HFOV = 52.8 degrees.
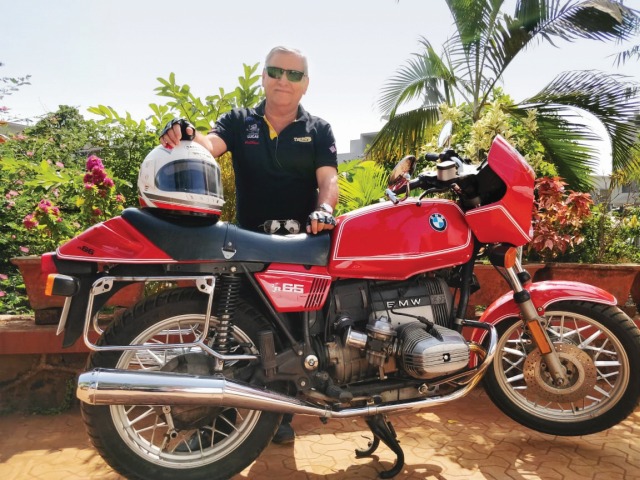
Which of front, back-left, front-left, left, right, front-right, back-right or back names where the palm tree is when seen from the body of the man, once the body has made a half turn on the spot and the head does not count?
front-right

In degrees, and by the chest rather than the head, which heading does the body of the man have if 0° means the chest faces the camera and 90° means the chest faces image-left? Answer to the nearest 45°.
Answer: approximately 0°

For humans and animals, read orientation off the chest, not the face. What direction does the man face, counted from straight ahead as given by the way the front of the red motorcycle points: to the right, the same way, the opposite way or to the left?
to the right

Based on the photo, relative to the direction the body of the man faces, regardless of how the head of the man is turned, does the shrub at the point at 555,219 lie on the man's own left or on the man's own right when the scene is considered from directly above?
on the man's own left

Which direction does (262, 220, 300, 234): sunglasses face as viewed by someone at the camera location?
facing the viewer

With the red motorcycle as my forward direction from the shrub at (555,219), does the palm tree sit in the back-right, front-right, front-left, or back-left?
back-right

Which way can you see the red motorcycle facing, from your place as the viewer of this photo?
facing to the right of the viewer

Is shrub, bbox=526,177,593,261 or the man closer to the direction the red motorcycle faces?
the shrub

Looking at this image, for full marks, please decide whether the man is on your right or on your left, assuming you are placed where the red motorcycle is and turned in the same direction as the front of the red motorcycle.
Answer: on your left

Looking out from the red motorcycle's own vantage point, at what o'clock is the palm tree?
The palm tree is roughly at 10 o'clock from the red motorcycle.

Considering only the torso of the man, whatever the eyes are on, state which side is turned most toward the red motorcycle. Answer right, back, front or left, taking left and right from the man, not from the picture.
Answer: front

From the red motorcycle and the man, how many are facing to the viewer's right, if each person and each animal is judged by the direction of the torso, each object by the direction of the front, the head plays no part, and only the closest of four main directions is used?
1
